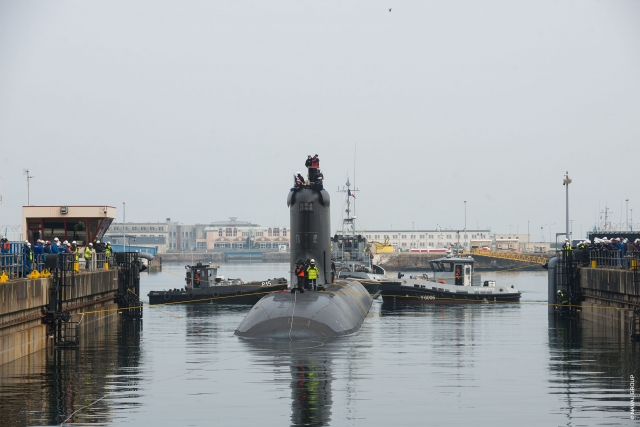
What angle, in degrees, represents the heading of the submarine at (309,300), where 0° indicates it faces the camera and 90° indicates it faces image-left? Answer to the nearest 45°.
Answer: approximately 0°

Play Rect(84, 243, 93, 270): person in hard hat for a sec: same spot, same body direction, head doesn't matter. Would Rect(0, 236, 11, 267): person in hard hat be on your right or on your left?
on your right

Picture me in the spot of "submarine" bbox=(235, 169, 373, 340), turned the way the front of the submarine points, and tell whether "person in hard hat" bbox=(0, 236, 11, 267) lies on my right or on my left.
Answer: on my right

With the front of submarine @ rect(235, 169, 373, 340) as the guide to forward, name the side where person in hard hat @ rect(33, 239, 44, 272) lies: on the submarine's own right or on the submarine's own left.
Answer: on the submarine's own right

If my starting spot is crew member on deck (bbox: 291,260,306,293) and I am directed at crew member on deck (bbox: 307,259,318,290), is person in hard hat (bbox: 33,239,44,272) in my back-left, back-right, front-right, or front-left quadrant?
back-left

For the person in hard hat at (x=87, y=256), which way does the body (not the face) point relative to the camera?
to the viewer's right

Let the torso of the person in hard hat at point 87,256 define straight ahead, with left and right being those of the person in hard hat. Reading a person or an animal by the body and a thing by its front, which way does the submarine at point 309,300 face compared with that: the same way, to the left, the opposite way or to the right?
to the right

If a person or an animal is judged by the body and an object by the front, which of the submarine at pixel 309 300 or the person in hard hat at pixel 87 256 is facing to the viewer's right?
the person in hard hat

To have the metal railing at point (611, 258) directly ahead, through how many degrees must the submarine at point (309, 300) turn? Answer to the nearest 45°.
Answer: approximately 135° to its left

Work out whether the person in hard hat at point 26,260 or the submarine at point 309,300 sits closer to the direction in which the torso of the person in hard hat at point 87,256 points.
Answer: the submarine
